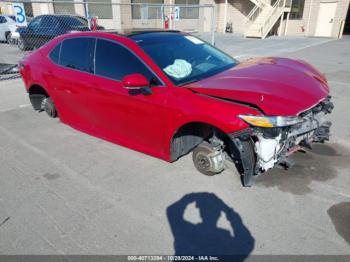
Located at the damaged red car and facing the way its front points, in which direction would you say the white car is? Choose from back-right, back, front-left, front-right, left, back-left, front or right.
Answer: back

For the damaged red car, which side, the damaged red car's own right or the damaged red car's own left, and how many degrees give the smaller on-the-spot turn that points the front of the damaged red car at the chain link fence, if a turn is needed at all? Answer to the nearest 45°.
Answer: approximately 135° to the damaged red car's own left

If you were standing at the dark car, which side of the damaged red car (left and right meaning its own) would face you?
back

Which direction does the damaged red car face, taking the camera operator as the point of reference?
facing the viewer and to the right of the viewer

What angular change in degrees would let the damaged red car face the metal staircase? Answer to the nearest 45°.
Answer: approximately 135° to its left
